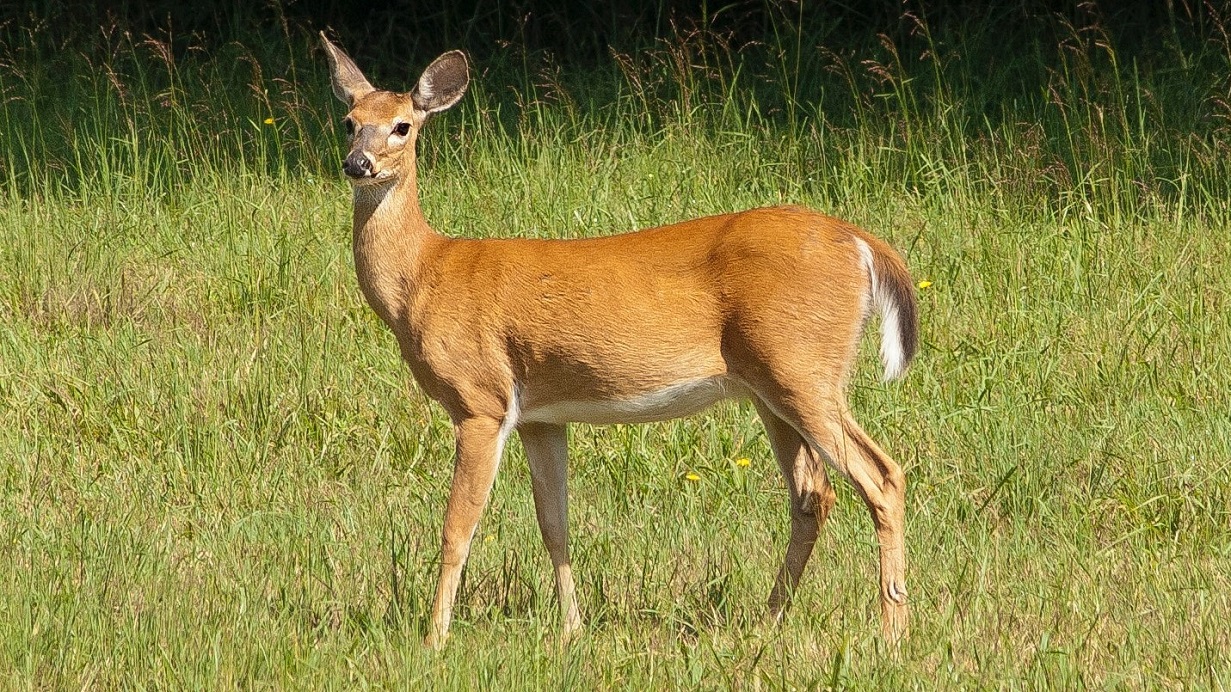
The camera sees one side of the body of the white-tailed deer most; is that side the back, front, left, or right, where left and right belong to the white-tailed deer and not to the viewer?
left
